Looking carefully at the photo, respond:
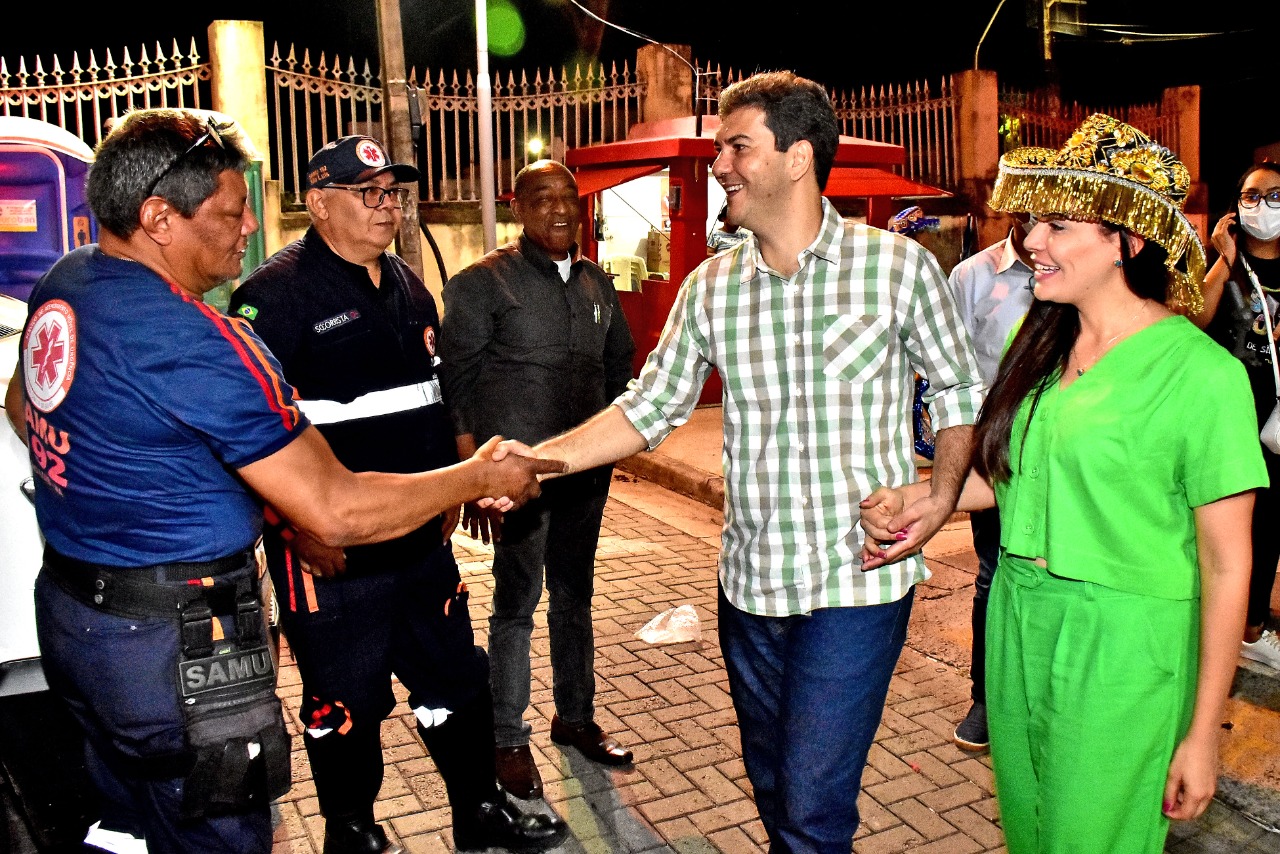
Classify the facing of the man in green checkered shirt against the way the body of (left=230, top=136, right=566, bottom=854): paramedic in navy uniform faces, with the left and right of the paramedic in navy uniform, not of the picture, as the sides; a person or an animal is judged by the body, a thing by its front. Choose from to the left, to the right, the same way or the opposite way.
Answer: to the right

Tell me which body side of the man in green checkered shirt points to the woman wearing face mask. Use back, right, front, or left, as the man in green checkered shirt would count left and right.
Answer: back

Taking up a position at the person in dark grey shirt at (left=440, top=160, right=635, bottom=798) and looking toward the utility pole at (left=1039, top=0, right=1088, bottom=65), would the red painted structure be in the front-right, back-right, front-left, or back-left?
front-left

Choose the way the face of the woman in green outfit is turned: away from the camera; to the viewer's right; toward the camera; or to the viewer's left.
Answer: to the viewer's left

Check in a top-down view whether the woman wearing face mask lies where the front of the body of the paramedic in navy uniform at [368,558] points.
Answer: no

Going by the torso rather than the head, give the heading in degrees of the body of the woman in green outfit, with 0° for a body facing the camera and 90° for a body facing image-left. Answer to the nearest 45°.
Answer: approximately 45°

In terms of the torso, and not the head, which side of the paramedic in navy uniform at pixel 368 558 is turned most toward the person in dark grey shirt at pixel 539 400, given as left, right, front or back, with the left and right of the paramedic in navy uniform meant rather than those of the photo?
left

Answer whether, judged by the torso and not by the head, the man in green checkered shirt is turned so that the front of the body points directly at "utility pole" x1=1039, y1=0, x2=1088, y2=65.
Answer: no

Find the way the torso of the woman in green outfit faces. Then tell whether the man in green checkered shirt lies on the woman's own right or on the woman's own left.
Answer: on the woman's own right

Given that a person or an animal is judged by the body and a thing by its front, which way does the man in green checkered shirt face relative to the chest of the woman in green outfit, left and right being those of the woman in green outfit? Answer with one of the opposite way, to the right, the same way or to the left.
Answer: the same way

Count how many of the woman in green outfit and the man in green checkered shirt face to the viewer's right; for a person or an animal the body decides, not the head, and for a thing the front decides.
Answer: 0

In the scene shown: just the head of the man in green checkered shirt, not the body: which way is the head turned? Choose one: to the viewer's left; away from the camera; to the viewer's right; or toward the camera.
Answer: to the viewer's left

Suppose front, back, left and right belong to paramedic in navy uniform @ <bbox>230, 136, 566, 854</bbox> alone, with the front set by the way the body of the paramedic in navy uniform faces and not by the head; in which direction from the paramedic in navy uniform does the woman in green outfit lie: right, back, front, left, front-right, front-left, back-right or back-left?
front

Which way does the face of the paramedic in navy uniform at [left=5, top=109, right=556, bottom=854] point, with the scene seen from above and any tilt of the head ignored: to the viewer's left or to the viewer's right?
to the viewer's right

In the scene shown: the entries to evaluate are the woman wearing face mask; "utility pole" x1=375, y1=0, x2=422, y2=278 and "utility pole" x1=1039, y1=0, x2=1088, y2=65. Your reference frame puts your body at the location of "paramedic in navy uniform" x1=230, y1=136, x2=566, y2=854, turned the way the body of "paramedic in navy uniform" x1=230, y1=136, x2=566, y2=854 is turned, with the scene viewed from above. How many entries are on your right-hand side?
0

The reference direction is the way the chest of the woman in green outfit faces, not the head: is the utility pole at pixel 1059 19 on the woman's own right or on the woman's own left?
on the woman's own right

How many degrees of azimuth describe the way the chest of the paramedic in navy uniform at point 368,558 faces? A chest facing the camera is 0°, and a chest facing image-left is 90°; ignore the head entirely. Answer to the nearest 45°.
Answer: approximately 315°
